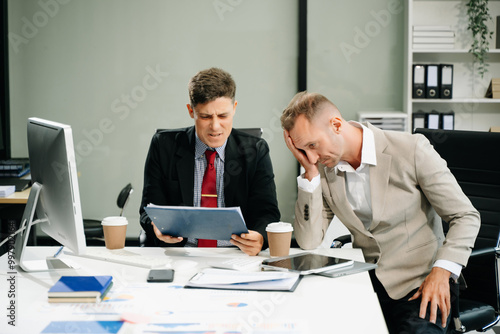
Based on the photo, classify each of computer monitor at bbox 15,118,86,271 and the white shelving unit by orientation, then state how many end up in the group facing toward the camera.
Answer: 1

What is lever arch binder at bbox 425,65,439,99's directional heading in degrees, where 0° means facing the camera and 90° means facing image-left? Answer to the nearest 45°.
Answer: approximately 0°

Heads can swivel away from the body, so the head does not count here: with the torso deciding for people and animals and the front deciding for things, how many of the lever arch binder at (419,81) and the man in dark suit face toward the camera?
2

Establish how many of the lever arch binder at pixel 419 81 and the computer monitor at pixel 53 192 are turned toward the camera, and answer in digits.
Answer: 1

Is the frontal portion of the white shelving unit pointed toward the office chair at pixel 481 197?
yes
